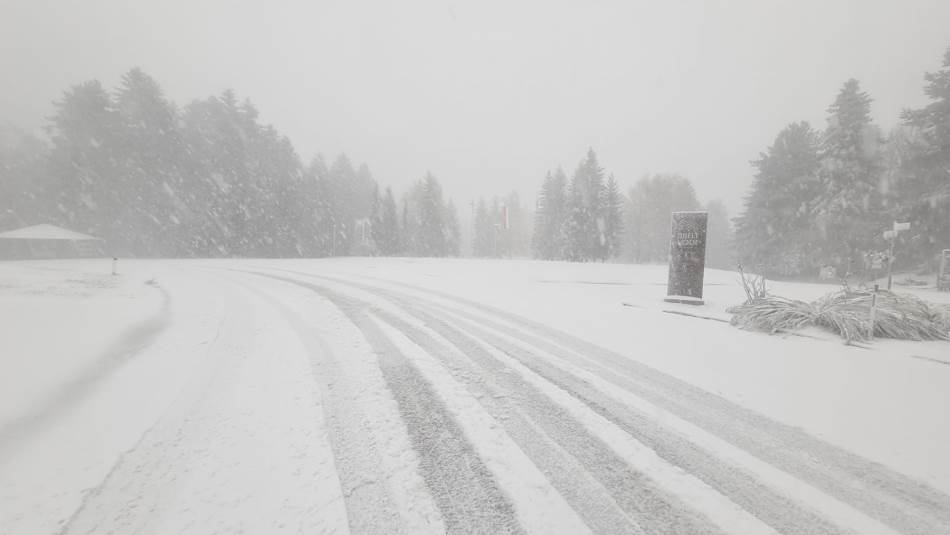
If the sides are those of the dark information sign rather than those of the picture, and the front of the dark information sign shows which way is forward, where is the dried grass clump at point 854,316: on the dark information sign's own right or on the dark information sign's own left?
on the dark information sign's own left

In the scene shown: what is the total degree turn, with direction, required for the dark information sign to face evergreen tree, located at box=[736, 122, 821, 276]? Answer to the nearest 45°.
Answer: approximately 180°

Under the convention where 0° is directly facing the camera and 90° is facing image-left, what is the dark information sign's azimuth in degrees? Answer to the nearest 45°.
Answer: approximately 0°

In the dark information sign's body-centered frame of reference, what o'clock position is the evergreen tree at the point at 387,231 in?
The evergreen tree is roughly at 4 o'clock from the dark information sign.

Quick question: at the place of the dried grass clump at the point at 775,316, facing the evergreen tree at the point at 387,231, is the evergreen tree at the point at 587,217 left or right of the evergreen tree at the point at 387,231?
right

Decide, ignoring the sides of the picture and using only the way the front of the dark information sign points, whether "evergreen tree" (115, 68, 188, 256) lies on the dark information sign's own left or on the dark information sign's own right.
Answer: on the dark information sign's own right

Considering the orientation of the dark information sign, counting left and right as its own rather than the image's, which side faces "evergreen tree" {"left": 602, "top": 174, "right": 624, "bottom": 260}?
back

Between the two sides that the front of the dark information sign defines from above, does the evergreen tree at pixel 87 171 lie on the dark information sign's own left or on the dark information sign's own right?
on the dark information sign's own right

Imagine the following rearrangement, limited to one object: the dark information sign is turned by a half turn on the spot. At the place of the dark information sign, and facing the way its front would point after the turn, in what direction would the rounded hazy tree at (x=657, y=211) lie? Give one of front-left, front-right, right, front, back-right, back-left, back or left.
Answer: front

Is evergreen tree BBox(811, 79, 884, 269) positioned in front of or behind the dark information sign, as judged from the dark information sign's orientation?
behind
